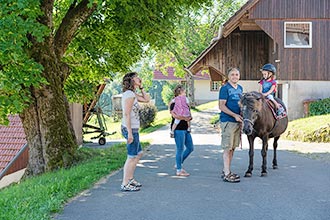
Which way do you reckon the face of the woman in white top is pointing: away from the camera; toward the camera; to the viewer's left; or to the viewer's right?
to the viewer's right

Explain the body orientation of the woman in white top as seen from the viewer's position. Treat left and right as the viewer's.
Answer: facing to the right of the viewer

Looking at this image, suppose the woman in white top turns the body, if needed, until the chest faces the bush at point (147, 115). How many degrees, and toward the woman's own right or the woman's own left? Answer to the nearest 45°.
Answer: approximately 90° to the woman's own left

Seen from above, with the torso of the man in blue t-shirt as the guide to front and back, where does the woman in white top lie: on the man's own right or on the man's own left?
on the man's own right

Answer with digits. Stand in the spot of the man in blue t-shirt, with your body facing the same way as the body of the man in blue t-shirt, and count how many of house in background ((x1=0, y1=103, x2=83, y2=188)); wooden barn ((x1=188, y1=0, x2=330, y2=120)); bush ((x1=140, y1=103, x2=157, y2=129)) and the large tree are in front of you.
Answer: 0

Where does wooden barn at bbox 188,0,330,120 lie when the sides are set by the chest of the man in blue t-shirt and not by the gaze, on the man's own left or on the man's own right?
on the man's own left

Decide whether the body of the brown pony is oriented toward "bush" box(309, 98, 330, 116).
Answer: no

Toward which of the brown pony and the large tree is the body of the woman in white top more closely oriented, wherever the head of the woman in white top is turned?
the brown pony

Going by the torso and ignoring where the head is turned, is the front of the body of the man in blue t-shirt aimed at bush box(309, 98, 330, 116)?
no

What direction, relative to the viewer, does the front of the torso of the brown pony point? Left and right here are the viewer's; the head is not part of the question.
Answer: facing the viewer and to the left of the viewer

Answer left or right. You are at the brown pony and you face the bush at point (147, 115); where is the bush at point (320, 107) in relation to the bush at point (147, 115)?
right

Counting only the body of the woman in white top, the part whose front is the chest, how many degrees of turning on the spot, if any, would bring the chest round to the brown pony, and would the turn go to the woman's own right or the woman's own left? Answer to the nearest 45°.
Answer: approximately 45° to the woman's own left

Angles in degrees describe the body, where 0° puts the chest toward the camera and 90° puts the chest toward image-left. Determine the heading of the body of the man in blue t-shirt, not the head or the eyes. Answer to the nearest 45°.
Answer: approximately 315°

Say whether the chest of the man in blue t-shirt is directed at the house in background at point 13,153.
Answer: no
